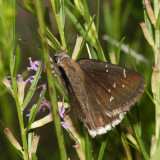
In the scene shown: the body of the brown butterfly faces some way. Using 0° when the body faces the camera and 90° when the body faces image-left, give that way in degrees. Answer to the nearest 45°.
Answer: approximately 135°
